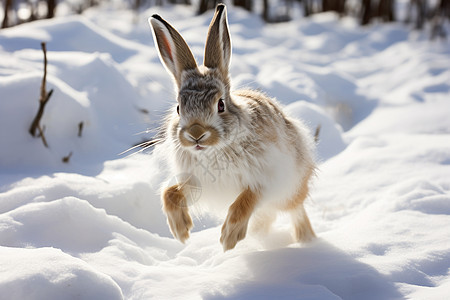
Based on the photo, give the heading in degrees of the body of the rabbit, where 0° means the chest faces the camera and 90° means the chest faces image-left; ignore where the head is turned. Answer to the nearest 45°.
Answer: approximately 45°

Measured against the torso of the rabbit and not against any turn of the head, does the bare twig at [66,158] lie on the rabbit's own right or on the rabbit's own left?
on the rabbit's own right

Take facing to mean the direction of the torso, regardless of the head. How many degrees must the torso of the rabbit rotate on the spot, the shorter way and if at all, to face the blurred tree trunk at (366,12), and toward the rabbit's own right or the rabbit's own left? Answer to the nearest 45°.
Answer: approximately 135° to the rabbit's own right

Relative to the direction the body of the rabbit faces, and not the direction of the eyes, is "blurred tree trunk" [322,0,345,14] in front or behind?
behind

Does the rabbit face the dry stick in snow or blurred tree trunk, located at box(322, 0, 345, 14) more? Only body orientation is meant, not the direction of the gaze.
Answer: the dry stick in snow

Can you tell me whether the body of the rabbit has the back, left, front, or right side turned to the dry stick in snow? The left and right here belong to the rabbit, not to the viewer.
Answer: right

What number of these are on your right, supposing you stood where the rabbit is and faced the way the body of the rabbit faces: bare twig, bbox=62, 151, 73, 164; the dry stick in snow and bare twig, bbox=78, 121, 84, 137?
3

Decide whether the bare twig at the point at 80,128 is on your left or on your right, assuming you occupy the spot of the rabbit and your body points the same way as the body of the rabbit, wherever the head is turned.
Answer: on your right

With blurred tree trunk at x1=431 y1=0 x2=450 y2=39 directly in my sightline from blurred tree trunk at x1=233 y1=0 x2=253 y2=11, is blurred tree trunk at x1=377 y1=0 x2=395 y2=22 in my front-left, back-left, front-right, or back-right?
front-left

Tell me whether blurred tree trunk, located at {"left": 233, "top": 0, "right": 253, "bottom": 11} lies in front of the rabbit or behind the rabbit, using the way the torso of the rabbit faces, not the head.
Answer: behind

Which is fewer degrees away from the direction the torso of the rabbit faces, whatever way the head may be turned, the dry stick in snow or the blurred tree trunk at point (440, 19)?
the dry stick in snow

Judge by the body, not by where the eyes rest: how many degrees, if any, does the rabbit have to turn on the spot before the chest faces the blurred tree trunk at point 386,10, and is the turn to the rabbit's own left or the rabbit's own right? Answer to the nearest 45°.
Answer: approximately 135° to the rabbit's own right
